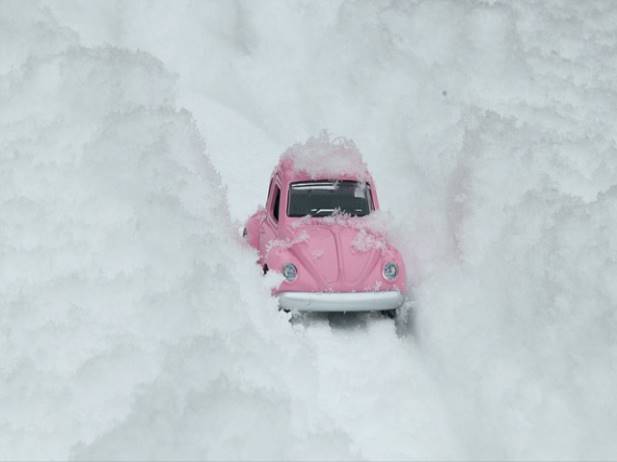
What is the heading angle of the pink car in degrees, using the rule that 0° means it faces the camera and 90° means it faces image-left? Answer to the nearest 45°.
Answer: approximately 0°
